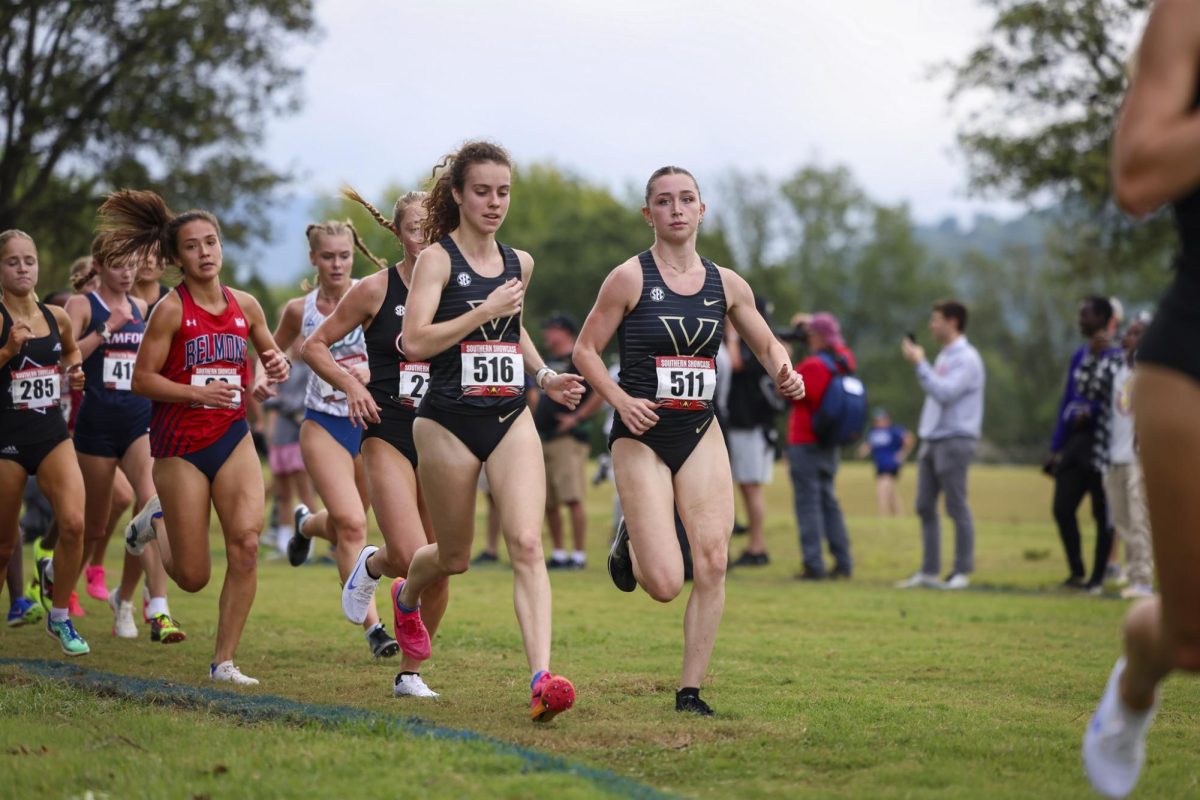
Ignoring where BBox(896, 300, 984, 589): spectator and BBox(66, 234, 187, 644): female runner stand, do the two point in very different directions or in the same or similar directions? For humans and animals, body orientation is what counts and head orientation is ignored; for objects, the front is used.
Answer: very different directions

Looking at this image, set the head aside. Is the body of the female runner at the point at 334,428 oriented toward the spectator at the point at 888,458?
no

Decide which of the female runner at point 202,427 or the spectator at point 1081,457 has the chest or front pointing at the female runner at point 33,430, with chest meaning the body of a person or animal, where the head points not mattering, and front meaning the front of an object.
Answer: the spectator

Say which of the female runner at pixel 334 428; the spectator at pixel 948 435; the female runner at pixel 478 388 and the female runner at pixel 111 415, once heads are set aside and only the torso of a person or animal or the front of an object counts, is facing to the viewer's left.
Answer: the spectator

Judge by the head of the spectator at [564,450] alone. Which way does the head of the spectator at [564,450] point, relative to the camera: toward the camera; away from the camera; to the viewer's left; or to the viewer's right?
toward the camera

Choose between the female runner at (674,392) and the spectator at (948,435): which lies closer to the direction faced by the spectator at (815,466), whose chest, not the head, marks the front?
the female runner

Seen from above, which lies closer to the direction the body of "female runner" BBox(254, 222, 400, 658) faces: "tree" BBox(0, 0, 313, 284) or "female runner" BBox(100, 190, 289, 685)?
the female runner

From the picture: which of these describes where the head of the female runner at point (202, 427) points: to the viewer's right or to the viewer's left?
to the viewer's right

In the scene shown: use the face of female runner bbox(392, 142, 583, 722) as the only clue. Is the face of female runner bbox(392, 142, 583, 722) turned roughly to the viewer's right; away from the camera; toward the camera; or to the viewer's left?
toward the camera

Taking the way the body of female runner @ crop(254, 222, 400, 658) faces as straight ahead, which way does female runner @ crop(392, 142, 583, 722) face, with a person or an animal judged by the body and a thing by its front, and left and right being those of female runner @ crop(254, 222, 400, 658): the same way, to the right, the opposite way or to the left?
the same way

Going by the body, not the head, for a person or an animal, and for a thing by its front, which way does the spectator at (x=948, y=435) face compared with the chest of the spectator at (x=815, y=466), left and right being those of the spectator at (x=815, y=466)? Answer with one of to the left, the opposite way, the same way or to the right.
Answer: the same way

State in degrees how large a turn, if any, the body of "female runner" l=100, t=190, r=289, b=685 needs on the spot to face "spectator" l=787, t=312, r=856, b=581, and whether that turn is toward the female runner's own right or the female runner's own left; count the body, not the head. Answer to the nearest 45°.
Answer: approximately 90° to the female runner's own left

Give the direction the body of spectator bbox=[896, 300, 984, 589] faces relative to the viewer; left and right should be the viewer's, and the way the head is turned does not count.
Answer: facing to the left of the viewer

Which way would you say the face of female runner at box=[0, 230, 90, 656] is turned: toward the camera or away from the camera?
toward the camera

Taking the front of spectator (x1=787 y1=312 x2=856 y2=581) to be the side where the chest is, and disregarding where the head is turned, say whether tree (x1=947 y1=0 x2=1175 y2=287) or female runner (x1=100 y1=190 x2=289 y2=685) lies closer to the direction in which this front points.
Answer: the female runner

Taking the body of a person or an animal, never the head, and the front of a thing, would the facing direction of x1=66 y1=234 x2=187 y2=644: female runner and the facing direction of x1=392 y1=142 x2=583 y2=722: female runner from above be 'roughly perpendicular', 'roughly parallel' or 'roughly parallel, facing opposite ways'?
roughly parallel

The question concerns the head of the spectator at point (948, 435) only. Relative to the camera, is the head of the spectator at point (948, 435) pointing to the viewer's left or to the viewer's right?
to the viewer's left
